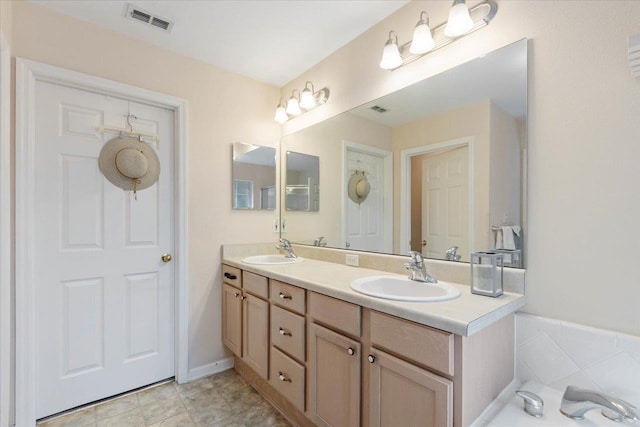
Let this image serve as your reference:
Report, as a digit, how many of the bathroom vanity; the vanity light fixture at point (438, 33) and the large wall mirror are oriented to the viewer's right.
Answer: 0

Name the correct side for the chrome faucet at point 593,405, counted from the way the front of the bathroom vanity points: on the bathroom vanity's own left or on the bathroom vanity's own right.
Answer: on the bathroom vanity's own left

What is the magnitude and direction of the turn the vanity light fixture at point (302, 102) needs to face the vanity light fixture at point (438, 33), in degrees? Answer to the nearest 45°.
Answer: approximately 90° to its left

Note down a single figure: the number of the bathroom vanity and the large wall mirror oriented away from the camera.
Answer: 0

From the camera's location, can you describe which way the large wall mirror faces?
facing the viewer and to the left of the viewer

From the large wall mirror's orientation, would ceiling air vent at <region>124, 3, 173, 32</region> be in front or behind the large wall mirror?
in front

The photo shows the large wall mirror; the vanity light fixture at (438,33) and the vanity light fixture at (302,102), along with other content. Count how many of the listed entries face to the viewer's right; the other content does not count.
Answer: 0

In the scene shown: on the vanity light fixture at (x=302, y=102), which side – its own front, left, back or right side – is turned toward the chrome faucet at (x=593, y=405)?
left

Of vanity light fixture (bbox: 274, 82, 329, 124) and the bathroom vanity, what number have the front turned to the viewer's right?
0

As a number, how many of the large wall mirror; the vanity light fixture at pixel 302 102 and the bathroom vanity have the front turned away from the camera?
0

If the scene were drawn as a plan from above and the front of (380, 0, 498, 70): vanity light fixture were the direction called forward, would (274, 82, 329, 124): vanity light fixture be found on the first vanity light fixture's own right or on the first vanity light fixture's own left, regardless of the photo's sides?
on the first vanity light fixture's own right

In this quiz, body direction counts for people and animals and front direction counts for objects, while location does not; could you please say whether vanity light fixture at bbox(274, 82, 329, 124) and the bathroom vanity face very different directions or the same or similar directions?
same or similar directions
